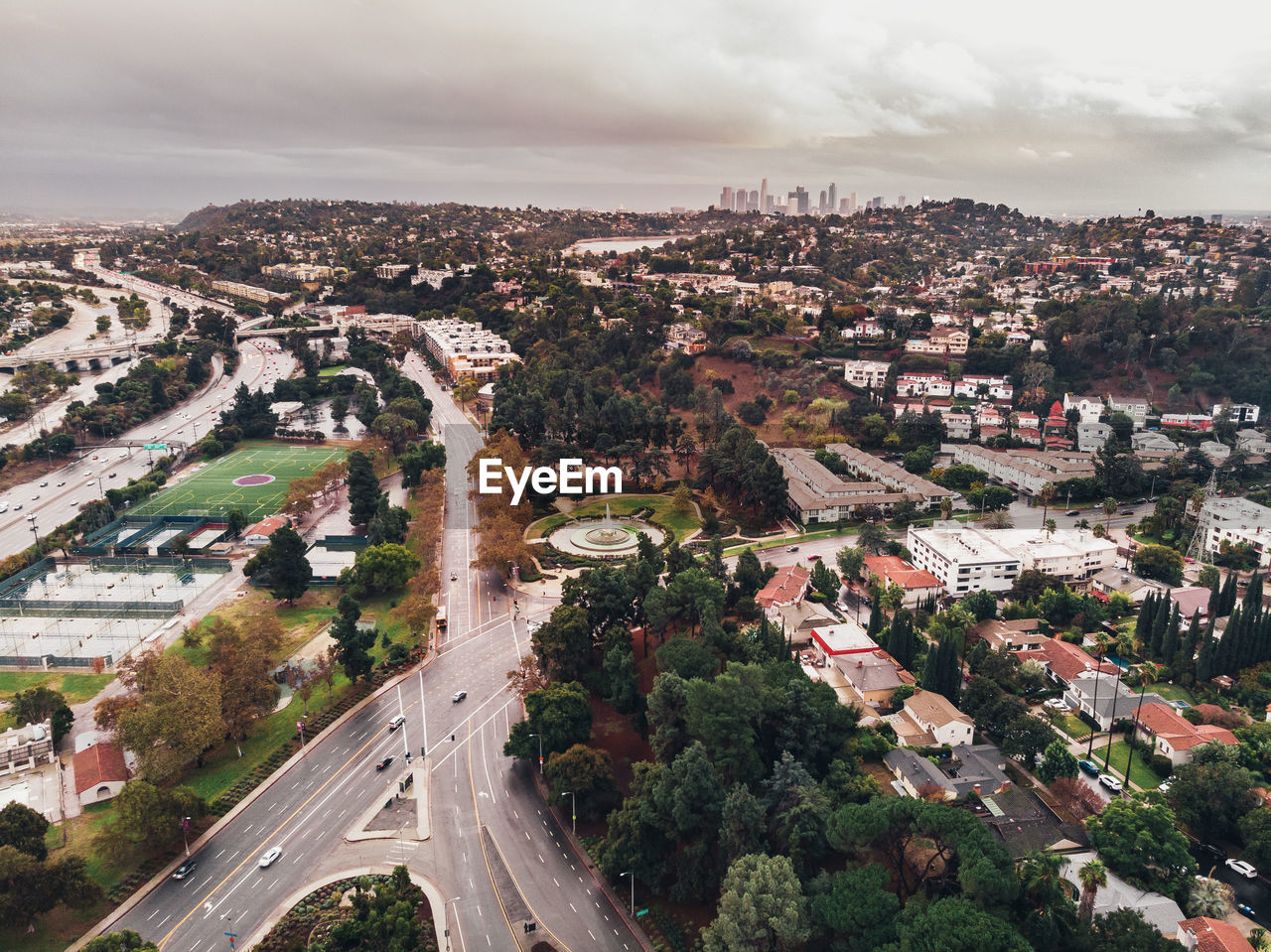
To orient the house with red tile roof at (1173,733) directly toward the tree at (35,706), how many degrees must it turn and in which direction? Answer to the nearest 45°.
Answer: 0° — it already faces it

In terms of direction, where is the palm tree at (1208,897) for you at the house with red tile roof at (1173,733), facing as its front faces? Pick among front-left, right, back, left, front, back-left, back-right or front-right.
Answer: front-left

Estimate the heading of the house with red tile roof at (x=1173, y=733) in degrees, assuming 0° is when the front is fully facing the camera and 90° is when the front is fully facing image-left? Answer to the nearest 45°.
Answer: approximately 45°

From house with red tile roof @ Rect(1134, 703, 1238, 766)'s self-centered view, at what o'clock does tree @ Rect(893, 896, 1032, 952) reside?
The tree is roughly at 11 o'clock from the house with red tile roof.

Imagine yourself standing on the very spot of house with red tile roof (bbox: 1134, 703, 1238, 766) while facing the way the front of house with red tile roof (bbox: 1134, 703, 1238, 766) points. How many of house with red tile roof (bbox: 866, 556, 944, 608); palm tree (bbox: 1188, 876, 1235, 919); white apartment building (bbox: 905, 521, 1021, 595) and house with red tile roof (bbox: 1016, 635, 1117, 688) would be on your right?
3

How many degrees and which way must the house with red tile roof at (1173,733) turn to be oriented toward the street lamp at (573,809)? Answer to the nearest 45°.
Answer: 0° — it already faces it

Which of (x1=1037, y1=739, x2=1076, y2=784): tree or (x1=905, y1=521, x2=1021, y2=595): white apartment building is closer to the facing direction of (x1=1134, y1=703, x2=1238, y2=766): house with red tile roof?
the tree

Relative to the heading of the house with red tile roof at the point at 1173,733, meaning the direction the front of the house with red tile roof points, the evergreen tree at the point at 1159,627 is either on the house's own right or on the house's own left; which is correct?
on the house's own right

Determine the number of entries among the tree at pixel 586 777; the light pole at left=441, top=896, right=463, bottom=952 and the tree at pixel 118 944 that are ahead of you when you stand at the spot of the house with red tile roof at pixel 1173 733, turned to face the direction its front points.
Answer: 3

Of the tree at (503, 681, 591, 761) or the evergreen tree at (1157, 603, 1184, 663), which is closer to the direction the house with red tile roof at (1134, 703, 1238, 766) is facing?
the tree

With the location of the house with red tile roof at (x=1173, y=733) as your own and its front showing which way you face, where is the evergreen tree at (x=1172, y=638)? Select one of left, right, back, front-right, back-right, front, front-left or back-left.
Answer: back-right

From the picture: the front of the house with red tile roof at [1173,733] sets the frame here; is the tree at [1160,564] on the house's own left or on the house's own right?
on the house's own right
